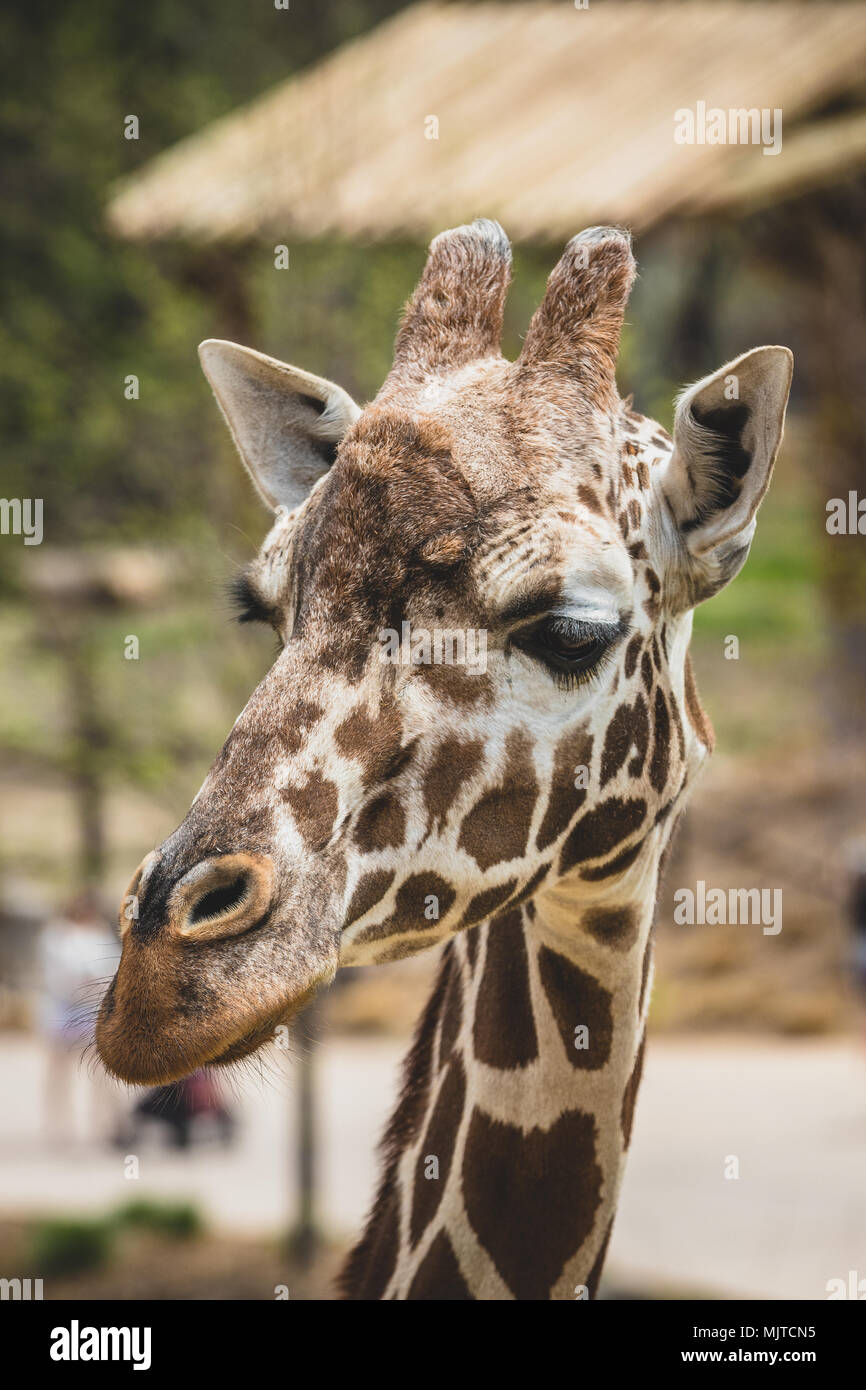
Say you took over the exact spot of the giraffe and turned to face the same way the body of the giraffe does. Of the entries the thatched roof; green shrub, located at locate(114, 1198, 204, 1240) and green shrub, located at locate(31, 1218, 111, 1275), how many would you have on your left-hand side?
0

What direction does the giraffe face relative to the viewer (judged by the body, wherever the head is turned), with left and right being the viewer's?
facing the viewer and to the left of the viewer

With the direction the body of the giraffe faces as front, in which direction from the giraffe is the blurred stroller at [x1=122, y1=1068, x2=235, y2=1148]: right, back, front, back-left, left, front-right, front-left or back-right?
back-right

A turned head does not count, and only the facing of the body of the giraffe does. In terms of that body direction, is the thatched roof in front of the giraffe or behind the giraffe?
behind

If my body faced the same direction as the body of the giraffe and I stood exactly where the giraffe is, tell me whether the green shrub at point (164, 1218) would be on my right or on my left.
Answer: on my right

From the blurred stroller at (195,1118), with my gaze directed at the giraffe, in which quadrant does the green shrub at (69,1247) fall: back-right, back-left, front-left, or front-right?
front-right
